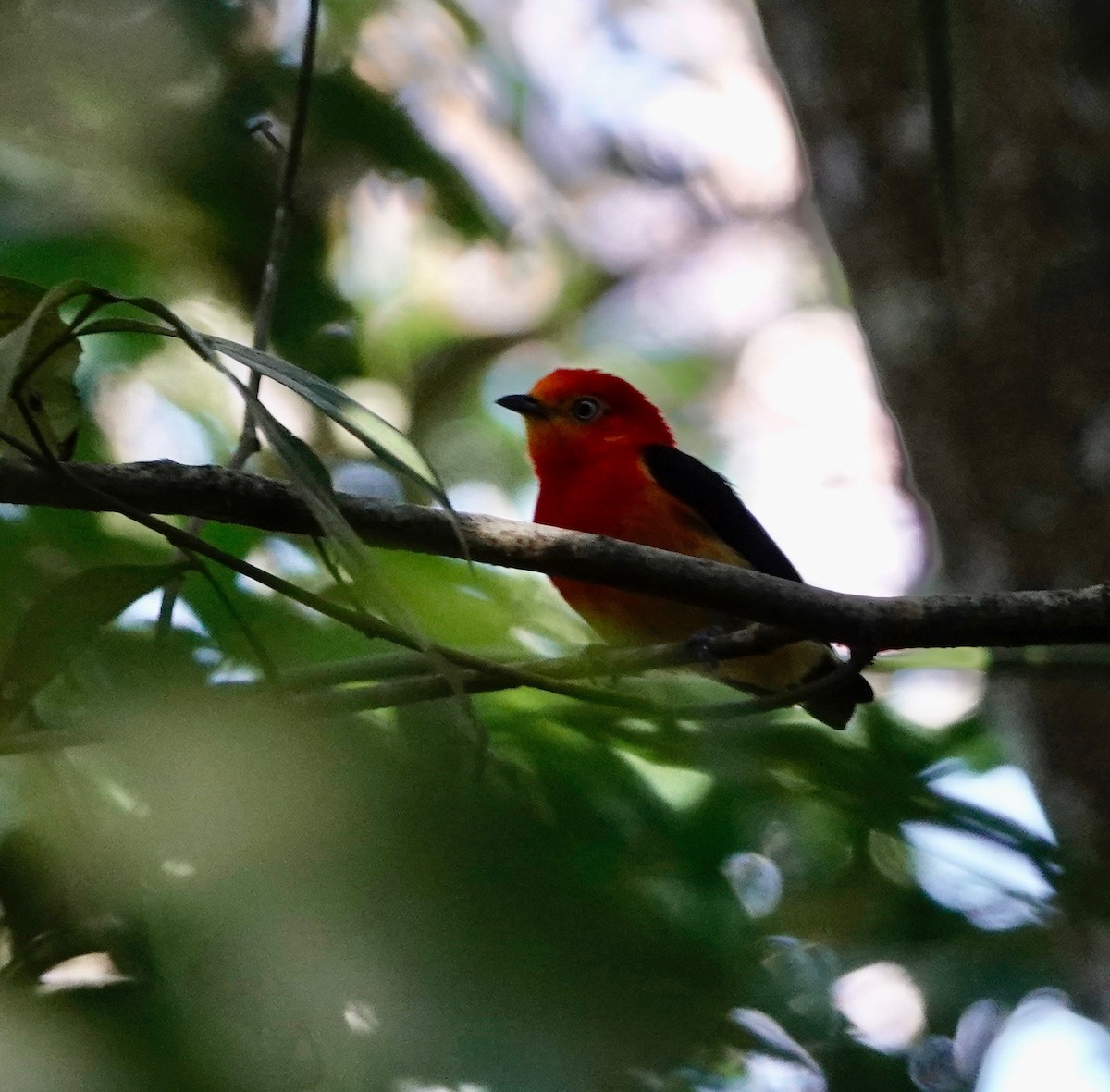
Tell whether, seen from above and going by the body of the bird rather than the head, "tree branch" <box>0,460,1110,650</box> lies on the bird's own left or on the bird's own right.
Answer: on the bird's own left

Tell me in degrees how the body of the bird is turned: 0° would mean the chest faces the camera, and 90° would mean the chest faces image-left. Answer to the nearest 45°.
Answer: approximately 90°
